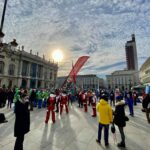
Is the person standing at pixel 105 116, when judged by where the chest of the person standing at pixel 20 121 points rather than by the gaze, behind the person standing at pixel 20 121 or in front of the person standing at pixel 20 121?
in front
